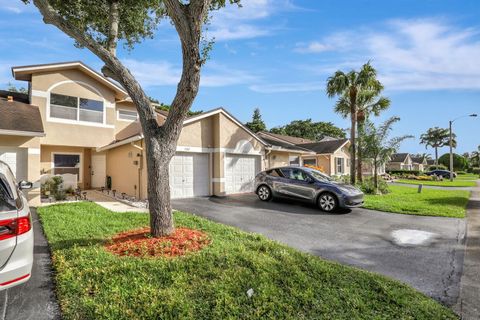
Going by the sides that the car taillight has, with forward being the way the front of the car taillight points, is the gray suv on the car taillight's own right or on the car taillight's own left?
on the car taillight's own left

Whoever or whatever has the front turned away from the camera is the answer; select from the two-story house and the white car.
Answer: the white car

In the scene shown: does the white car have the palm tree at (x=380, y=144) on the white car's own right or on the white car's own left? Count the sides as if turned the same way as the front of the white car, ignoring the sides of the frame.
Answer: on the white car's own right

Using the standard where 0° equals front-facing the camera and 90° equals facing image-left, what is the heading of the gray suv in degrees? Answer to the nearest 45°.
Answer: approximately 315°

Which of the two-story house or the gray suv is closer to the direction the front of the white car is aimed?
the two-story house

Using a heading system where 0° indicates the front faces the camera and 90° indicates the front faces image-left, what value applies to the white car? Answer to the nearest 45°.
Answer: approximately 180°

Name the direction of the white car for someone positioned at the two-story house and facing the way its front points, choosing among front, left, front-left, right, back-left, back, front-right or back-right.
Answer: front-right

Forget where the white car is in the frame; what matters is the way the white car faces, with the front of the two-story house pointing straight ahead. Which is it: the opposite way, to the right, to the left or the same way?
the opposite way
